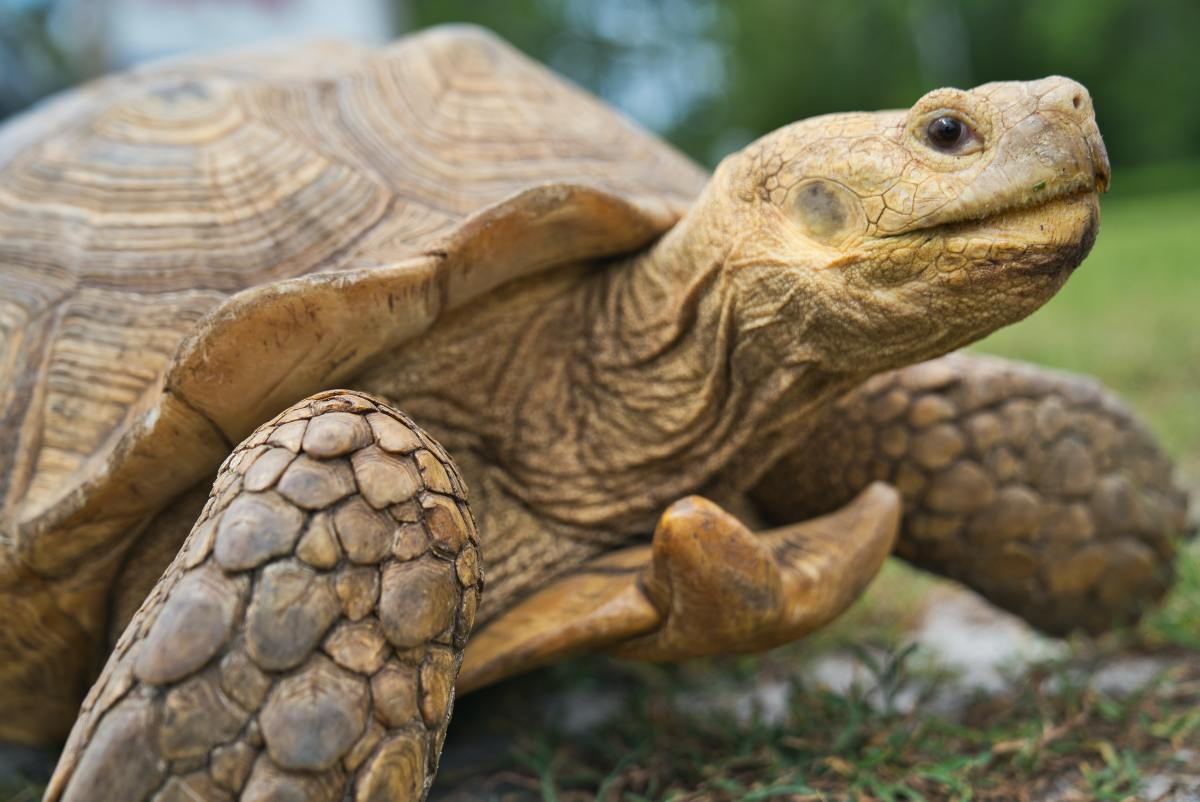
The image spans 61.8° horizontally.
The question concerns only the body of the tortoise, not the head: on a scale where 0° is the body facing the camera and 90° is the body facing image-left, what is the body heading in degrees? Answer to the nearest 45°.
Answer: approximately 315°
